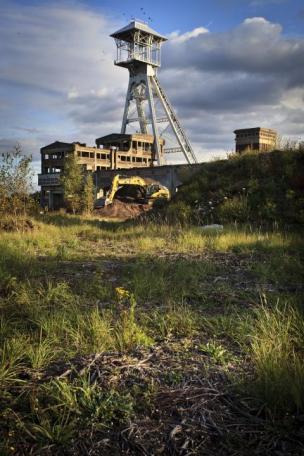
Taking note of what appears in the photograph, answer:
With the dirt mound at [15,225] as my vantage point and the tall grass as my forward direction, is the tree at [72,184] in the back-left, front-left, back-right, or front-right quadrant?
back-left

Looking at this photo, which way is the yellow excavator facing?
to the viewer's left

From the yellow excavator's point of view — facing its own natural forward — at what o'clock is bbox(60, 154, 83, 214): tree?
The tree is roughly at 1 o'clock from the yellow excavator.

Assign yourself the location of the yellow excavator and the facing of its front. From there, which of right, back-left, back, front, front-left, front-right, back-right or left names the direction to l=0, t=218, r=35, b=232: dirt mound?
left

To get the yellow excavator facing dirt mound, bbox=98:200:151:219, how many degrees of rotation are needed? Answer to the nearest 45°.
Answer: approximately 90° to its left

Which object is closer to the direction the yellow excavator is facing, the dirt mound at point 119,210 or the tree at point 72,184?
the tree
